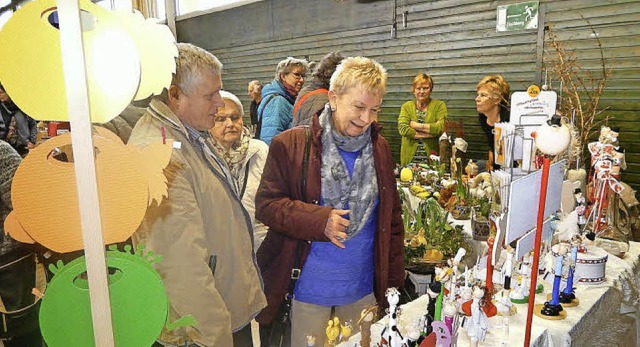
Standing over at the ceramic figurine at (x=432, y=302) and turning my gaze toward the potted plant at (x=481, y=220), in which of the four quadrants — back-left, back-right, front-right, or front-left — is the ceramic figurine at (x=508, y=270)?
front-right

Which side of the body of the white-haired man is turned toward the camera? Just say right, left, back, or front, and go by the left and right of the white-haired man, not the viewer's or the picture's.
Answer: right

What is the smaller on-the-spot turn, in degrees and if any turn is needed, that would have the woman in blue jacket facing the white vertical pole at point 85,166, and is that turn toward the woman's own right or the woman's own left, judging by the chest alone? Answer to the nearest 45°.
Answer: approximately 135° to the woman's own right

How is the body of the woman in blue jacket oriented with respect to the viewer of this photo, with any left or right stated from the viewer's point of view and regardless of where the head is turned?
facing to the right of the viewer

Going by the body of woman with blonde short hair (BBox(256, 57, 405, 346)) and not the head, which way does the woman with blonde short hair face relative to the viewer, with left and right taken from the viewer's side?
facing the viewer and to the right of the viewer

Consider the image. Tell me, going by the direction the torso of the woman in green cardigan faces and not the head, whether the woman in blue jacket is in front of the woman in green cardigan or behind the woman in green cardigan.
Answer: in front

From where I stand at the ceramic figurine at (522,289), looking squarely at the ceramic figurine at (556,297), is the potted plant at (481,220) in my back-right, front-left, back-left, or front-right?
back-left

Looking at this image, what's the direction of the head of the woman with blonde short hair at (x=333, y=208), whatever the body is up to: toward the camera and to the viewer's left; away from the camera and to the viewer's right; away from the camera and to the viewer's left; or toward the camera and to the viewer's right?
toward the camera and to the viewer's right

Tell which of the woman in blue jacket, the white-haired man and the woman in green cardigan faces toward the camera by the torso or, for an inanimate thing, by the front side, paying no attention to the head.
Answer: the woman in green cardigan

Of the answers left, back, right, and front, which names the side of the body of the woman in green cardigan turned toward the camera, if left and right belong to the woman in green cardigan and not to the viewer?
front
